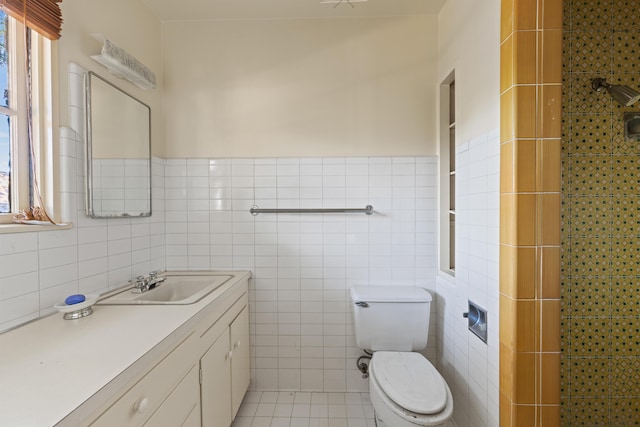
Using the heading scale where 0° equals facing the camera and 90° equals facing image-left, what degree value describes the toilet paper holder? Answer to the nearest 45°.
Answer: approximately 45°

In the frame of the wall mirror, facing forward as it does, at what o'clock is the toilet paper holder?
The toilet paper holder is roughly at 12 o'clock from the wall mirror.

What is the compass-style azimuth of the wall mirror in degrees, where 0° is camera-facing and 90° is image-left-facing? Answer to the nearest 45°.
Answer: approximately 315°

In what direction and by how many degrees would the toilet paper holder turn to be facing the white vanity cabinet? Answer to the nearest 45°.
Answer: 0° — it already faces it
